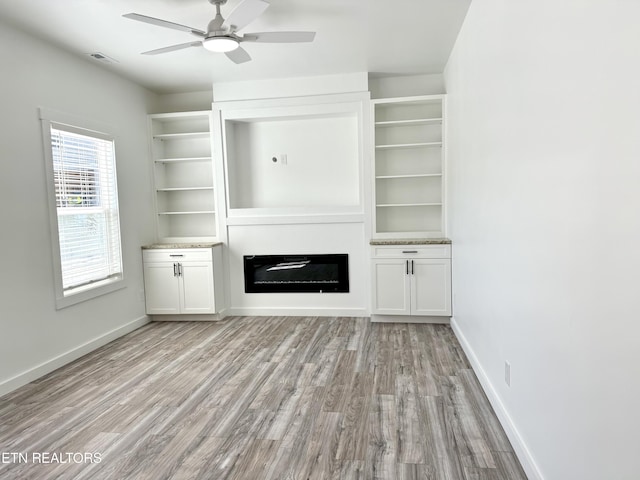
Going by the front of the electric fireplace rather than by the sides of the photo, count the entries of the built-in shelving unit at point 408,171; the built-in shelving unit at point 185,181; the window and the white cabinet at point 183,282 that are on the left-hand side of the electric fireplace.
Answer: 1

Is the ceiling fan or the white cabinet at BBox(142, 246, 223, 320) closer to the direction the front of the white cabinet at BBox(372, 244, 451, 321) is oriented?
the ceiling fan

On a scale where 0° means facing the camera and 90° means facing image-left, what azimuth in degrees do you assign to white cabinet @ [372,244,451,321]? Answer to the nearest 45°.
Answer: approximately 0°

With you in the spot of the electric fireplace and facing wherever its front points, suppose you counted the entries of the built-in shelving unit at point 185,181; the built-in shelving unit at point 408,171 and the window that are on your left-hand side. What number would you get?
1

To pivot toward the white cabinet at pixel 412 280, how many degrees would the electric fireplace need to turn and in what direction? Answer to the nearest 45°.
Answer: approximately 45° to its left

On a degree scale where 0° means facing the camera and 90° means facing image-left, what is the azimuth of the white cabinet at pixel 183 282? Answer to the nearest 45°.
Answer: approximately 0°

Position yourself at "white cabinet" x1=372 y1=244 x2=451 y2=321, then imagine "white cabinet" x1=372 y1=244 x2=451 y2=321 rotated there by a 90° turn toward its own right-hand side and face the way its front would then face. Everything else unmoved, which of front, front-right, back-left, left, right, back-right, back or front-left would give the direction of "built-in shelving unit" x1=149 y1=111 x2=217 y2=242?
front

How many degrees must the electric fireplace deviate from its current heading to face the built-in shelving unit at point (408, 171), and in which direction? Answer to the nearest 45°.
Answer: approximately 90° to its left

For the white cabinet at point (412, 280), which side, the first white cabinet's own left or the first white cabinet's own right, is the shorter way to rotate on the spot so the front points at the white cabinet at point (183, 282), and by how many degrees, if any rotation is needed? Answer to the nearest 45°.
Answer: approximately 90° to the first white cabinet's own right

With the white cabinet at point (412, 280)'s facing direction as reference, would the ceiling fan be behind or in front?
in front

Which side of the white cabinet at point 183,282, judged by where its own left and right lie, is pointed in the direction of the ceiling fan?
front

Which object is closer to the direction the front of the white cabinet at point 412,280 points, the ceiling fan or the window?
the ceiling fan

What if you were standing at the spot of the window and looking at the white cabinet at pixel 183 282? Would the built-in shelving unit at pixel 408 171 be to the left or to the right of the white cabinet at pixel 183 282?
right
